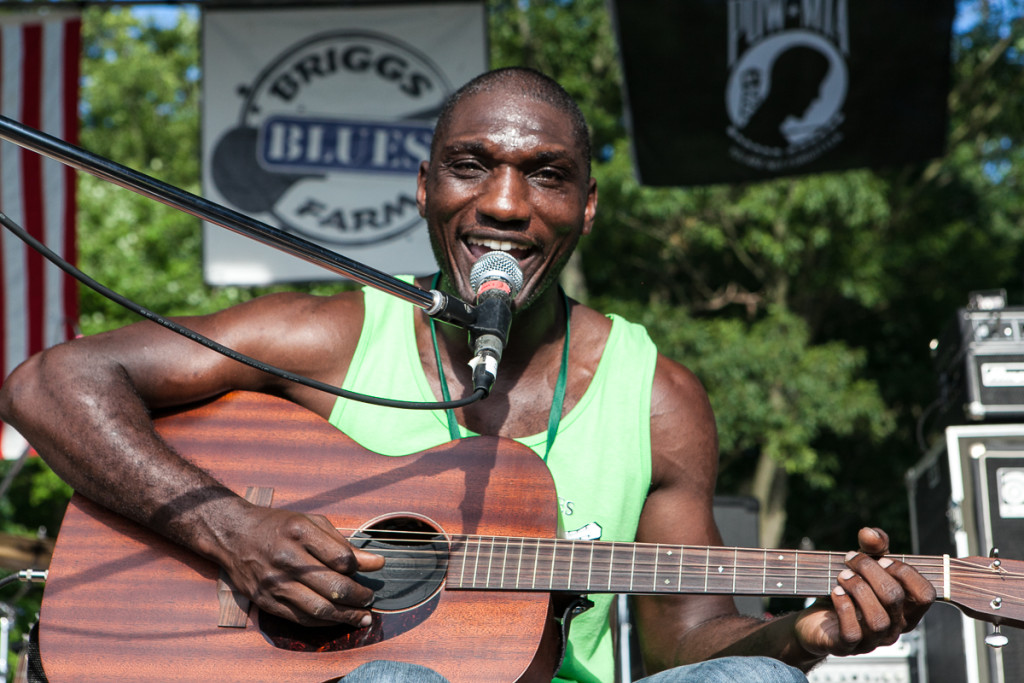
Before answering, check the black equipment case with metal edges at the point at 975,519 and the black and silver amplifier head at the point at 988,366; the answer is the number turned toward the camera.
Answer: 2

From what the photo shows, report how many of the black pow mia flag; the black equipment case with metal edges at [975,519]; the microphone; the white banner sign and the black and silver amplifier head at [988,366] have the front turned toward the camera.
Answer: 4

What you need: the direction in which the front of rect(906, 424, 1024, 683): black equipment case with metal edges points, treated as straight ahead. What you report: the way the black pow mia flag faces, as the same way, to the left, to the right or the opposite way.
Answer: the same way

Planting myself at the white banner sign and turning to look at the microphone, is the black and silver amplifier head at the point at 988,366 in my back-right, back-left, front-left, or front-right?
front-left

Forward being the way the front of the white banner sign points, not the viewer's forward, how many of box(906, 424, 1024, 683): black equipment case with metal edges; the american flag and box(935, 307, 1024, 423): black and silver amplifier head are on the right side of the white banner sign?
1

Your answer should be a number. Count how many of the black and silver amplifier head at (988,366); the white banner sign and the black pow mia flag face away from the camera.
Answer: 0

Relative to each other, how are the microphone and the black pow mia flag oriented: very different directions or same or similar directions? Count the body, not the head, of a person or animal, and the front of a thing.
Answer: very different directions

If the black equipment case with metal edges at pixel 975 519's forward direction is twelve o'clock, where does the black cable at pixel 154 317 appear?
The black cable is roughly at 1 o'clock from the black equipment case with metal edges.

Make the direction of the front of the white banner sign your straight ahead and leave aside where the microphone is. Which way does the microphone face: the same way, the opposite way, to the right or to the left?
the opposite way

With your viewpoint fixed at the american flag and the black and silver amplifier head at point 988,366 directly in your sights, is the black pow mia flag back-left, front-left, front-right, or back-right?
front-left

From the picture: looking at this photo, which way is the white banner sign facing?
toward the camera

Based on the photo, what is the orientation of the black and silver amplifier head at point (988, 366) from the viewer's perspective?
toward the camera

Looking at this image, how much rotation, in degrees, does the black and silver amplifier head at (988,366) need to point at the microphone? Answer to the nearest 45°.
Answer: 0° — it already faces it

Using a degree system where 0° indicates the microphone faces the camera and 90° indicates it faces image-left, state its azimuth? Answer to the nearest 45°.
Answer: approximately 180°

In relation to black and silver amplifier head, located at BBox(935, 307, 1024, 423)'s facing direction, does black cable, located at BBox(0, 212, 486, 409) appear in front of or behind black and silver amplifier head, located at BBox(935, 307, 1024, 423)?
in front

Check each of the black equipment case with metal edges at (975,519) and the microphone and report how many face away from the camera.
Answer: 1

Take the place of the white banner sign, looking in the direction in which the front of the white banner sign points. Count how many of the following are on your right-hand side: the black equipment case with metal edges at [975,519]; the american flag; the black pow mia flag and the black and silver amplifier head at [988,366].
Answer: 1

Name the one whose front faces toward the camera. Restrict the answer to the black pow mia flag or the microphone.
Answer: the black pow mia flag
